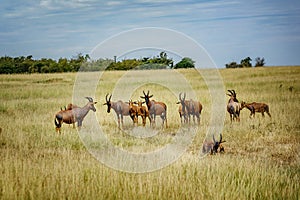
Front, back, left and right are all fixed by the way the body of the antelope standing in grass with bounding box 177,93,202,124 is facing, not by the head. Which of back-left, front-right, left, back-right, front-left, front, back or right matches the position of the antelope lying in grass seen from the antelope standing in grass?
front-left

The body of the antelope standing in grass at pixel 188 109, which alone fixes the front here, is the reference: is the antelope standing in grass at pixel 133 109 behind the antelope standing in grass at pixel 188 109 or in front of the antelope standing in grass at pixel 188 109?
in front

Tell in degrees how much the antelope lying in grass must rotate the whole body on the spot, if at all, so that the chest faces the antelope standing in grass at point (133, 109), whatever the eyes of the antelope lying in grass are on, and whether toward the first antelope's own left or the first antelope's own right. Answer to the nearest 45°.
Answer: approximately 180°

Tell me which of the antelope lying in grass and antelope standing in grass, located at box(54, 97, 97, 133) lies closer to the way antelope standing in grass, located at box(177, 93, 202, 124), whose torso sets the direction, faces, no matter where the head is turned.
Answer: the antelope standing in grass

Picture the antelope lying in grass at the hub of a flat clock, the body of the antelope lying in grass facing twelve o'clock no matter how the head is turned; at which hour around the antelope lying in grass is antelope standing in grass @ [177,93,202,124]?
The antelope standing in grass is roughly at 7 o'clock from the antelope lying in grass.

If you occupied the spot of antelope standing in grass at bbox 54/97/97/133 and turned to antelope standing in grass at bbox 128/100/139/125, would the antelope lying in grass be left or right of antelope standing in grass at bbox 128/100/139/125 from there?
right

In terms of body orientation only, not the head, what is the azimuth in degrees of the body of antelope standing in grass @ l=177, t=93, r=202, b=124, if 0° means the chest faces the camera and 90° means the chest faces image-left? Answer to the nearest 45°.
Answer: approximately 45°

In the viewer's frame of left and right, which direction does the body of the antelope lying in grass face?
facing the viewer and to the right of the viewer

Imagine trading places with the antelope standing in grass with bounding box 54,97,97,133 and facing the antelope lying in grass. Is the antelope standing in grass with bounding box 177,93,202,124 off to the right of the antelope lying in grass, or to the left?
left

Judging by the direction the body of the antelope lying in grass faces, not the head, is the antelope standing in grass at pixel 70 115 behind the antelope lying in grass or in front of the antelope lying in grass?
behind

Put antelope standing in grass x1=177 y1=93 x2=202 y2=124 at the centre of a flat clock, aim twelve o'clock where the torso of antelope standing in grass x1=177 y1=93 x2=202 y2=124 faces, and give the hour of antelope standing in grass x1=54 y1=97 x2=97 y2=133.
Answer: antelope standing in grass x1=54 y1=97 x2=97 y2=133 is roughly at 1 o'clock from antelope standing in grass x1=177 y1=93 x2=202 y2=124.

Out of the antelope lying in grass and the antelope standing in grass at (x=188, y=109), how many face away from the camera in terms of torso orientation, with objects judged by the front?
0
